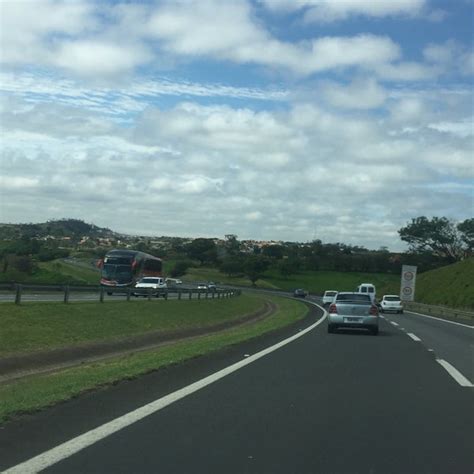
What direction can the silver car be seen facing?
away from the camera
